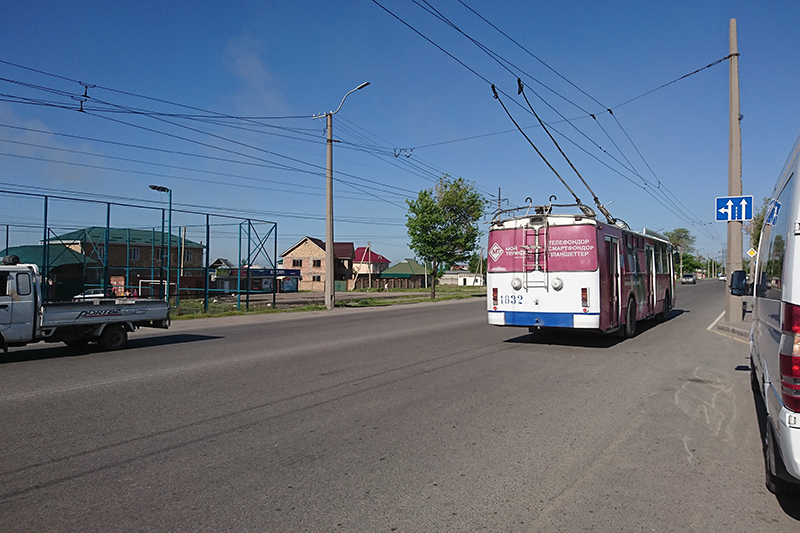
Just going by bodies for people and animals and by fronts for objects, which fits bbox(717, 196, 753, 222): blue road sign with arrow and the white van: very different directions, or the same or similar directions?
very different directions

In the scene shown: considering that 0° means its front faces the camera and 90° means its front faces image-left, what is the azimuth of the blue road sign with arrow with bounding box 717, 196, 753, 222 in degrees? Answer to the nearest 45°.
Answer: approximately 0°

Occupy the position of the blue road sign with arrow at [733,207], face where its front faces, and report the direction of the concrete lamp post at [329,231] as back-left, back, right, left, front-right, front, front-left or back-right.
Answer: right

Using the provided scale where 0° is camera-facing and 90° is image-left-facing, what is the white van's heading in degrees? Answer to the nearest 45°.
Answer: approximately 180°

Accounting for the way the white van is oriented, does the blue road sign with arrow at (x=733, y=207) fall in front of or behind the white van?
in front

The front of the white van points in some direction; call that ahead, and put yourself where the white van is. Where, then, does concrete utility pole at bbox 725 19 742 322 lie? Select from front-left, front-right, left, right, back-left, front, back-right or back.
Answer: front

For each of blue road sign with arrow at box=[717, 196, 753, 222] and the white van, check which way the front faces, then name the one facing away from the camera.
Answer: the white van

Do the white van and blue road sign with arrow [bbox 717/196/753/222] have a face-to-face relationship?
yes

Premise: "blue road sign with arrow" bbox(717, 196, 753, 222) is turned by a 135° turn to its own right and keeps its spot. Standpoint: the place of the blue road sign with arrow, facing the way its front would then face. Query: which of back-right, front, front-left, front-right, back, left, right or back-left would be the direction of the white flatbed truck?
left

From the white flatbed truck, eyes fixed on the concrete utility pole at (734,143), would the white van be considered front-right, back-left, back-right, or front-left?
front-right

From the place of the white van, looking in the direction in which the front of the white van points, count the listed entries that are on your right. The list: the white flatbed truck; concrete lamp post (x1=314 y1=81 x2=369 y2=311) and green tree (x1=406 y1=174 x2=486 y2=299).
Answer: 0

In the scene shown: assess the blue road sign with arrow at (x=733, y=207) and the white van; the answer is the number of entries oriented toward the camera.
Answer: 1

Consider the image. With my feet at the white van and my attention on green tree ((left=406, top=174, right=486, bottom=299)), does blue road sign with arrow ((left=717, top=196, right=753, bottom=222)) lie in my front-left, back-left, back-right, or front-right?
front-right

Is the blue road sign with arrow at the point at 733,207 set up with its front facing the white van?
yes

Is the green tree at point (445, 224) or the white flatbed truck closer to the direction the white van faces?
the green tree
